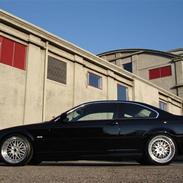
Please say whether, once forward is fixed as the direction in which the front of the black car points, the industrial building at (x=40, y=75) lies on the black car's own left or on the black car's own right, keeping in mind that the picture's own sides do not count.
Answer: on the black car's own right

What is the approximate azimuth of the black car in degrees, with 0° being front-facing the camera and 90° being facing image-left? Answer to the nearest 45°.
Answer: approximately 90°

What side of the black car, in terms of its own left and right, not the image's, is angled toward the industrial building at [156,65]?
right
